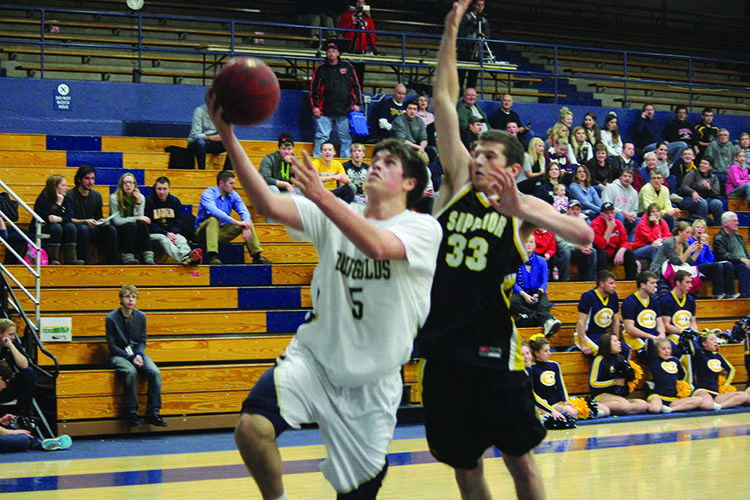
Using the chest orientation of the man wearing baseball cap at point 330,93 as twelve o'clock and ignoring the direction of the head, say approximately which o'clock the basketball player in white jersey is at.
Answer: The basketball player in white jersey is roughly at 12 o'clock from the man wearing baseball cap.

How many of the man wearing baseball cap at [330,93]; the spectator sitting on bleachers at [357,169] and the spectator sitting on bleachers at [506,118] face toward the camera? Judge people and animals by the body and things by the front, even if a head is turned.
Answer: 3

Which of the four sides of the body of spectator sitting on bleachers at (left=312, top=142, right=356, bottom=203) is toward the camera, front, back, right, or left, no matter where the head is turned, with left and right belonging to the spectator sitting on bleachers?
front

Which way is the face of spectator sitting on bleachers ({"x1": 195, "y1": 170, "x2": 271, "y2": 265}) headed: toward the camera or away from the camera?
toward the camera

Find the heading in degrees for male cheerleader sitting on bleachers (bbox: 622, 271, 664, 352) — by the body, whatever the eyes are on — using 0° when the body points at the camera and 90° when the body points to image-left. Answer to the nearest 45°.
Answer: approximately 315°

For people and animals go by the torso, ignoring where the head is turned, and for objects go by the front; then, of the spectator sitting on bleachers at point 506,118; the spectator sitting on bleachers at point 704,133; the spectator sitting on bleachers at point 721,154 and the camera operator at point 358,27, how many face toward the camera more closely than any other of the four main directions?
4

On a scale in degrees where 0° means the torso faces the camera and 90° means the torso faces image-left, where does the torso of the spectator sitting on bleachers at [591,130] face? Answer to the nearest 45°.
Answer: approximately 45°

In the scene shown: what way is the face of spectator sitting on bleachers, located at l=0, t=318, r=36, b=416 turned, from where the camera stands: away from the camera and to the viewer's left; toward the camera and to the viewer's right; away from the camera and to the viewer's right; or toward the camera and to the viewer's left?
toward the camera and to the viewer's right

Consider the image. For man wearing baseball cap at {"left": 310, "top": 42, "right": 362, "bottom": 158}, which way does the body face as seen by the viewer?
toward the camera

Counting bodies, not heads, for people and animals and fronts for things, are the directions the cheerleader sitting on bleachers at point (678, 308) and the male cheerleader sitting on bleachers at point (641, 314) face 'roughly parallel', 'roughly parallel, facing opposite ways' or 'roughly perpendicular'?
roughly parallel

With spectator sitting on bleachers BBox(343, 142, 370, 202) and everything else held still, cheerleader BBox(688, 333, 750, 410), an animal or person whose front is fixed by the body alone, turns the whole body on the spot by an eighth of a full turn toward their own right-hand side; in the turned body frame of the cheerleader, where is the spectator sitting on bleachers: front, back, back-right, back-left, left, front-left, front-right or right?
right

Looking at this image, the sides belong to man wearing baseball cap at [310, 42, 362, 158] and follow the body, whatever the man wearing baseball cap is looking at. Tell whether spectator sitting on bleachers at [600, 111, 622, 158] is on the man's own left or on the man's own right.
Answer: on the man's own left

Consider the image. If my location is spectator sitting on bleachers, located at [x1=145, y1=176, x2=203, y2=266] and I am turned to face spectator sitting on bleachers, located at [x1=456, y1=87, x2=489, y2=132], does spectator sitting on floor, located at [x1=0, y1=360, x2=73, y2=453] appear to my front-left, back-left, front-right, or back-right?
back-right

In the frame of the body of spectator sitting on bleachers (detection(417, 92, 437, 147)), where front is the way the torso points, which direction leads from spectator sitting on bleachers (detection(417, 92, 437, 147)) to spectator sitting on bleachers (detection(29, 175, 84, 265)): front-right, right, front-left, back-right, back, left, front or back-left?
front-right

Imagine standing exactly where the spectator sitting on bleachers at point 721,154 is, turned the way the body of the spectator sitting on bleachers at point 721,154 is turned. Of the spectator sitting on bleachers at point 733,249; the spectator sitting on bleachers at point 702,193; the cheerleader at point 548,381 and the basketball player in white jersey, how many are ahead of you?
4

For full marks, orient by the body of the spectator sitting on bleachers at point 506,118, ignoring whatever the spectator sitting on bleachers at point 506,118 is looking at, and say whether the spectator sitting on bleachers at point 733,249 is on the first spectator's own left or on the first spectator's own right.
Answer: on the first spectator's own left

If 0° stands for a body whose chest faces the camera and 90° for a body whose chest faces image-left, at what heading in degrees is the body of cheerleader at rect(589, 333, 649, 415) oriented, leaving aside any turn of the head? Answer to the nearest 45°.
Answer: approximately 315°

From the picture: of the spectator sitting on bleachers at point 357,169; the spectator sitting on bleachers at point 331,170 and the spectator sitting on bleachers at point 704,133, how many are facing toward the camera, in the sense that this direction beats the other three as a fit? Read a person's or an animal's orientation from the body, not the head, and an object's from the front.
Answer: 3
